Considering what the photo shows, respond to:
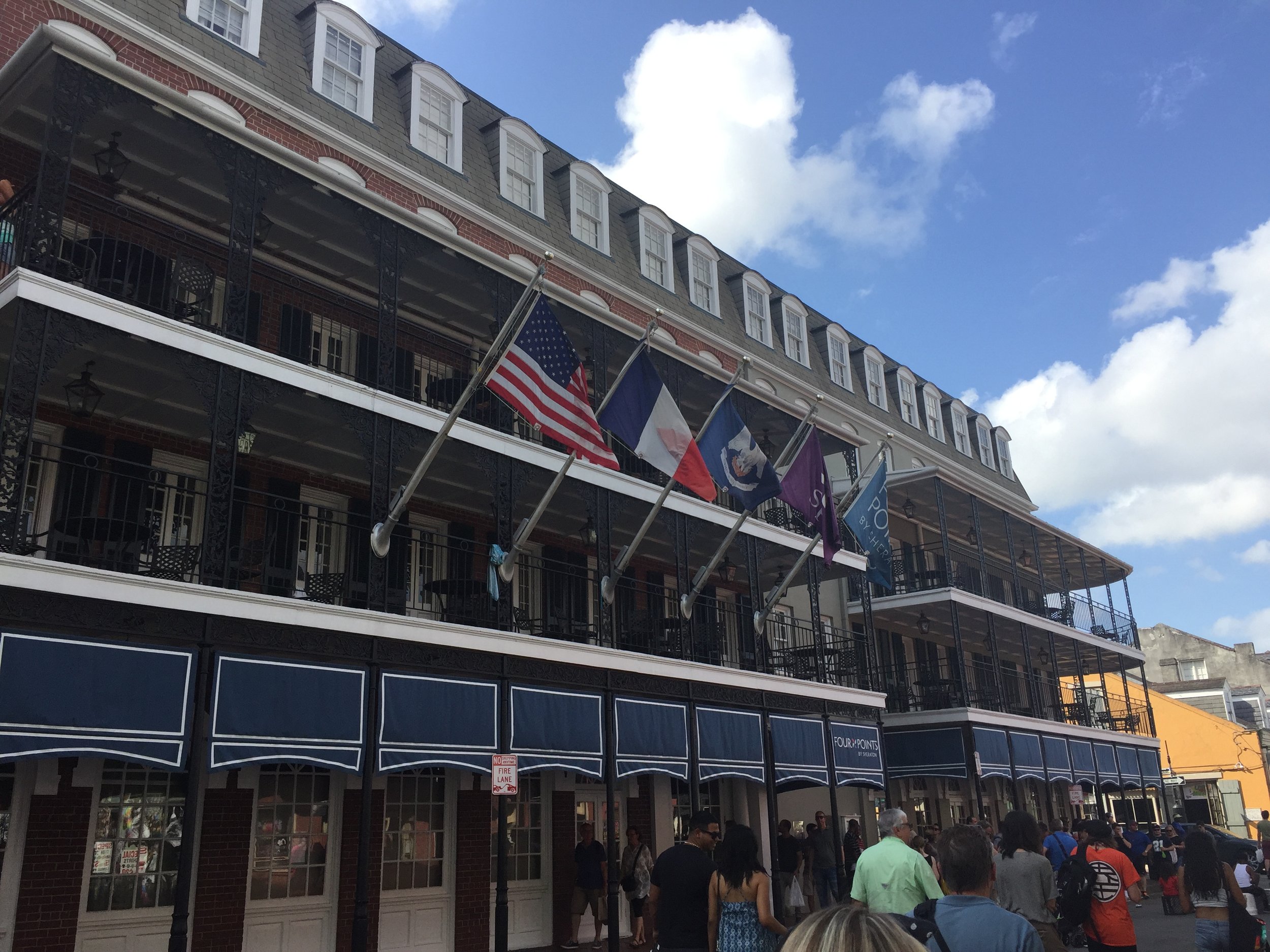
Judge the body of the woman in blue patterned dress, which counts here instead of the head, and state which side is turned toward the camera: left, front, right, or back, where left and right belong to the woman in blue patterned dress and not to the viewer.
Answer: back

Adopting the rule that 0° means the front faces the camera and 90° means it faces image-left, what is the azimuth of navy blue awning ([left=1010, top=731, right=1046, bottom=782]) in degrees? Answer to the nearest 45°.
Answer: approximately 315°

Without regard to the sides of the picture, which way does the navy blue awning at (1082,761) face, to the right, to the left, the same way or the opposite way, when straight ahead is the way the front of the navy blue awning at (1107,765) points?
the same way

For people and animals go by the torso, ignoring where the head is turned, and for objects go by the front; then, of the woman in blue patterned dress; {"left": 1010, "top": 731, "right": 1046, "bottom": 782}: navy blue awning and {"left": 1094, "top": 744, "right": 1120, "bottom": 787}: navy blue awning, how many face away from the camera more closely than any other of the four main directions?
1

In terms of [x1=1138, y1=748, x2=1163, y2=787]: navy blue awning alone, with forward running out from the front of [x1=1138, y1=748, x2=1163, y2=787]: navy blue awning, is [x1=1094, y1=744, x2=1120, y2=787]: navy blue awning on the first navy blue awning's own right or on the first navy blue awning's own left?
on the first navy blue awning's own right

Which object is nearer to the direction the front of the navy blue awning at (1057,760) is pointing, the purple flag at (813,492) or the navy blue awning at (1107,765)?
the purple flag

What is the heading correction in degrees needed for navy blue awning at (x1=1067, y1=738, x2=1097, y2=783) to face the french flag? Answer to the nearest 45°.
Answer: approximately 45° to its right

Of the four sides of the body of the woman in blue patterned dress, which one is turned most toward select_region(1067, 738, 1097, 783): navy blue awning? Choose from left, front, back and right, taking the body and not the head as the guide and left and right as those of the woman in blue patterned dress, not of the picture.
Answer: front

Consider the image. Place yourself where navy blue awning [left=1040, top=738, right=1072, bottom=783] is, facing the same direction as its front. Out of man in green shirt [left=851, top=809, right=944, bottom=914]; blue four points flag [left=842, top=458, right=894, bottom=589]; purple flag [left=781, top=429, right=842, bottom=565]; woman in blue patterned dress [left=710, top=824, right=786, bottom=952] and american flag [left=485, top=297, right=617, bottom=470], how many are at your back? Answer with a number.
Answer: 0

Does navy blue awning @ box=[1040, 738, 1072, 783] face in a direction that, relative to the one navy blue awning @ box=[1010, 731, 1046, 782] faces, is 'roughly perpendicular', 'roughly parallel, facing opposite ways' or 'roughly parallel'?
roughly parallel

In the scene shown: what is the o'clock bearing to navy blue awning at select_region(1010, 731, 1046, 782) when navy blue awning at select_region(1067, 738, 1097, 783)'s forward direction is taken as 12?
navy blue awning at select_region(1010, 731, 1046, 782) is roughly at 2 o'clock from navy blue awning at select_region(1067, 738, 1097, 783).

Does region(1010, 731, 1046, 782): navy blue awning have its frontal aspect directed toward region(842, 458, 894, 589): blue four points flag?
no

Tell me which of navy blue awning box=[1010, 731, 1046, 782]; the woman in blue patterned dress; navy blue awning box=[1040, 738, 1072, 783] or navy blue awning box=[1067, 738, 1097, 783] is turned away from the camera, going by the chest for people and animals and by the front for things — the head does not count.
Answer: the woman in blue patterned dress

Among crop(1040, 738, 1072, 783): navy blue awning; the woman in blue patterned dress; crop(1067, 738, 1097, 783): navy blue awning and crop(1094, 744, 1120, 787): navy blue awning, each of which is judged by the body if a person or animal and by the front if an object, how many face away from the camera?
1

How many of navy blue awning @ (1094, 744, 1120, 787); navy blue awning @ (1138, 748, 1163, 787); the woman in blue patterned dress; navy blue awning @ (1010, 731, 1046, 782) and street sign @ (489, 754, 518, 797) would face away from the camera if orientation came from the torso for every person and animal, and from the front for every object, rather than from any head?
1

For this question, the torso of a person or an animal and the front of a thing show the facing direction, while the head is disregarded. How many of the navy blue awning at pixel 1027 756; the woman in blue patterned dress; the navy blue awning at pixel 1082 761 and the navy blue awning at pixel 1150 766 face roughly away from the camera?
1

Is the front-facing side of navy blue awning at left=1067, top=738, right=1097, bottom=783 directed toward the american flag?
no

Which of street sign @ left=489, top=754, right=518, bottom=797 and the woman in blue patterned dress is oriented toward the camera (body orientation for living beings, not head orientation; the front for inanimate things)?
the street sign

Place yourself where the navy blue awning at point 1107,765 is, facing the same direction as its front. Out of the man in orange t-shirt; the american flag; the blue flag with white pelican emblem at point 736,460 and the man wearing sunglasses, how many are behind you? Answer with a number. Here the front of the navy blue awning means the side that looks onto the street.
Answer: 0
